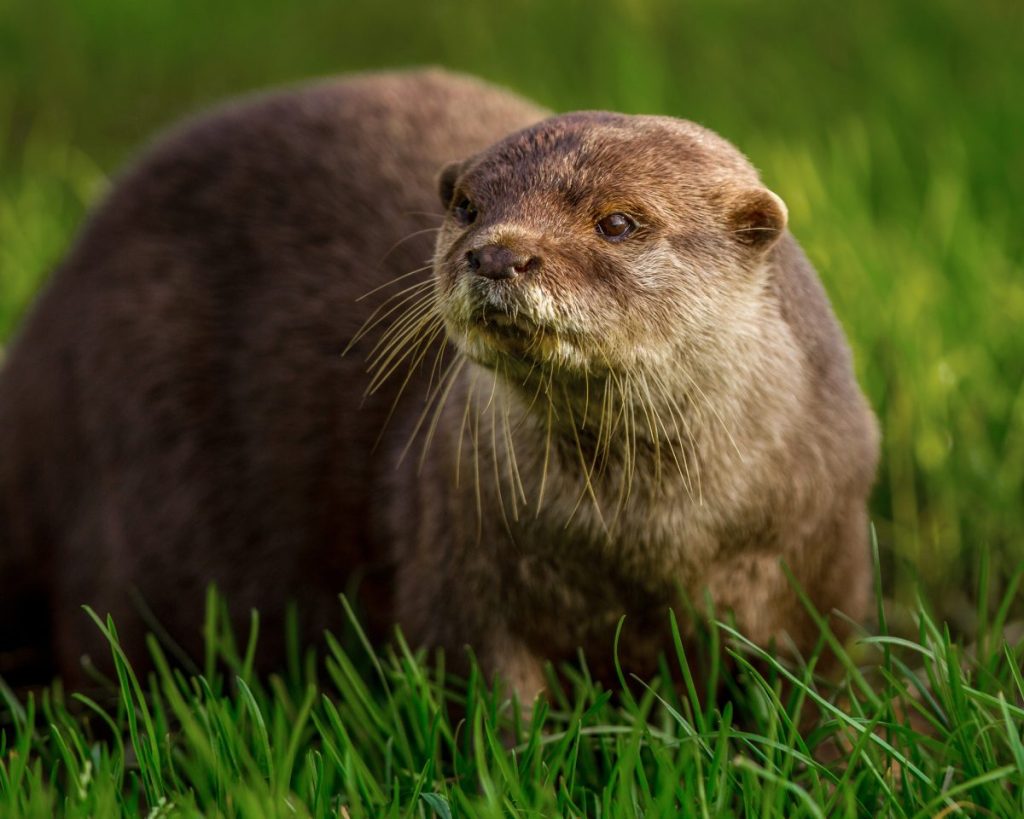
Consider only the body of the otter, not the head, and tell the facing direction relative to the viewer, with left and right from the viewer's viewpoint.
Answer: facing the viewer and to the right of the viewer
